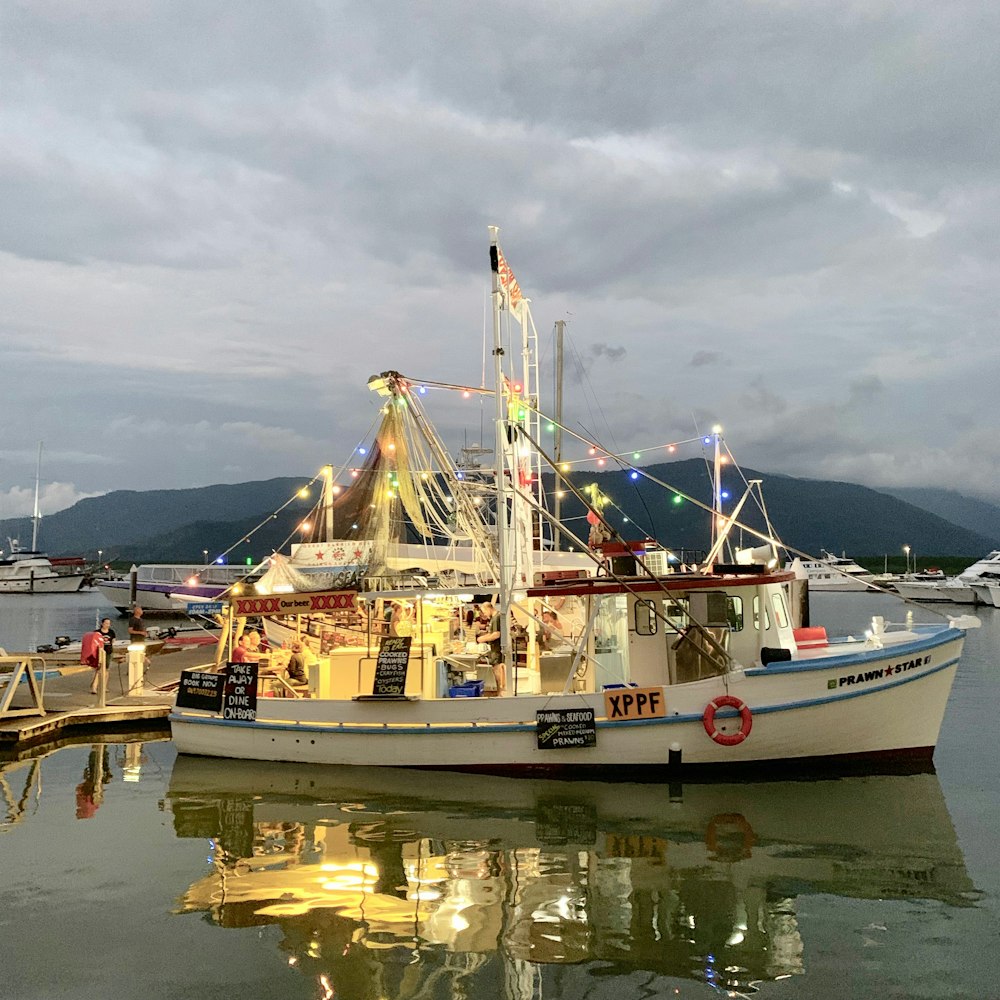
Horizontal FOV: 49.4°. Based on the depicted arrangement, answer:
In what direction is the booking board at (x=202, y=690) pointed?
toward the camera

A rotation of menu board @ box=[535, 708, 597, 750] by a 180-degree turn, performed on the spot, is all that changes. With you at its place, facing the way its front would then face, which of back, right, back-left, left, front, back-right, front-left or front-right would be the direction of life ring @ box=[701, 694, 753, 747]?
right

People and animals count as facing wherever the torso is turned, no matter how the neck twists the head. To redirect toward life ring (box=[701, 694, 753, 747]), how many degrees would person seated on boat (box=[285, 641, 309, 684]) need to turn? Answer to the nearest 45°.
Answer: approximately 135° to their left

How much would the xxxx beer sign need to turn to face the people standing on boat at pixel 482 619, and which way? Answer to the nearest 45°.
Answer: approximately 135° to its left

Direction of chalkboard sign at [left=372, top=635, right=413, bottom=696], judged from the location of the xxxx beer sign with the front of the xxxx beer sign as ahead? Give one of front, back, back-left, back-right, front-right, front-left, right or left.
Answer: front-left

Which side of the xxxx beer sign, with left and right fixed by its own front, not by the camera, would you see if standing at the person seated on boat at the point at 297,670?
back

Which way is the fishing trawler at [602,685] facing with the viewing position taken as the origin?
facing to the right of the viewer

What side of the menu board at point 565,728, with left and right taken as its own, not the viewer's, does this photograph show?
front

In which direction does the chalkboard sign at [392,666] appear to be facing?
toward the camera

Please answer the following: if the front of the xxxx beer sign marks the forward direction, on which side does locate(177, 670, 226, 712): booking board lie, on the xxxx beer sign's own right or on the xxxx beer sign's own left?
on the xxxx beer sign's own right

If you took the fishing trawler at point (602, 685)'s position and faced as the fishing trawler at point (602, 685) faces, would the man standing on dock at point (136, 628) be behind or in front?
behind

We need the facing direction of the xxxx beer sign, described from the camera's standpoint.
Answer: facing the viewer

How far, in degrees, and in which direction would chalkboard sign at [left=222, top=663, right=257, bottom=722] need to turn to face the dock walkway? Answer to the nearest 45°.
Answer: approximately 135° to its right
